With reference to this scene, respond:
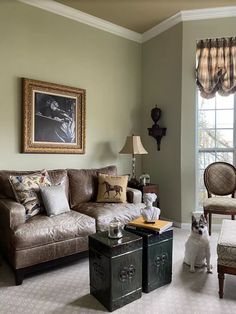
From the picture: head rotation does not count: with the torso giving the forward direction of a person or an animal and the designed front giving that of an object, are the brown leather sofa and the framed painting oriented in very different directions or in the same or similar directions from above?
same or similar directions

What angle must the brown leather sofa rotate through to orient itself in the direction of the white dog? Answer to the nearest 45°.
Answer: approximately 45° to its left

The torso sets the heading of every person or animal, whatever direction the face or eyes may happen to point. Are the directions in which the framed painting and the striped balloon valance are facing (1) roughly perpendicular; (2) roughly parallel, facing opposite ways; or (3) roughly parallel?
roughly perpendicular

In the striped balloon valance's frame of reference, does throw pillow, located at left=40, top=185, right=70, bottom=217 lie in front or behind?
in front

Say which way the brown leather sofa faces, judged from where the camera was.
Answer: facing the viewer and to the right of the viewer

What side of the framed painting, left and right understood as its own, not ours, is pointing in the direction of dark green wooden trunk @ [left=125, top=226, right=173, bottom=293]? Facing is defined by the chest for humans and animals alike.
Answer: front

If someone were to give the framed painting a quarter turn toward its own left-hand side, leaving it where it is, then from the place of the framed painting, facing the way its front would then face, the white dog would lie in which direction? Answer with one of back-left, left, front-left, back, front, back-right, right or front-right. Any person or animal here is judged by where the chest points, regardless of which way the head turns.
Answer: right

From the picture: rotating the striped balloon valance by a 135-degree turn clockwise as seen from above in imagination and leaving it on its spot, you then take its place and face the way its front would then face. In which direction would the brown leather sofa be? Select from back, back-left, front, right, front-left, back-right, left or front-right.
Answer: left

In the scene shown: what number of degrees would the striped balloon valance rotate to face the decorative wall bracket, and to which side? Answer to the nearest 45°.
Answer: approximately 90° to its right
